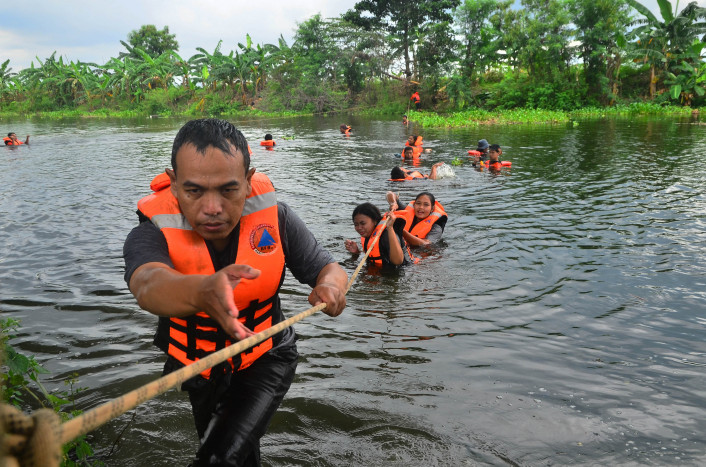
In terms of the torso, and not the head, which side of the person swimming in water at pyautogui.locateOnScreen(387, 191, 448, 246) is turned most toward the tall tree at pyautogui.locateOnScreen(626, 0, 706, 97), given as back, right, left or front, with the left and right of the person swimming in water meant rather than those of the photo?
back

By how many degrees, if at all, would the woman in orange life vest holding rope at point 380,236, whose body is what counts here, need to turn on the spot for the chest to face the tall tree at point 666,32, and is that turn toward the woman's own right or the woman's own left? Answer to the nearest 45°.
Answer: approximately 180°

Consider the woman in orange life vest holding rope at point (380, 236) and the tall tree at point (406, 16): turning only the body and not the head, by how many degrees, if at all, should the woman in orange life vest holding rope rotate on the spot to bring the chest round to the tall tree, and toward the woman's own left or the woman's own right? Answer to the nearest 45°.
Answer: approximately 135° to the woman's own right

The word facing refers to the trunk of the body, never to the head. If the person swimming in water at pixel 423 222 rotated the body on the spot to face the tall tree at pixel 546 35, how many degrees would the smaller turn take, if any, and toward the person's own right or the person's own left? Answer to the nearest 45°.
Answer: approximately 135° to the person's own right

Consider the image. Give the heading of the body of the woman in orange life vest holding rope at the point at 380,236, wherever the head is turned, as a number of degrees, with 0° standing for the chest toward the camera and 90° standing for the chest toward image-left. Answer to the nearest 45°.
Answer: approximately 45°

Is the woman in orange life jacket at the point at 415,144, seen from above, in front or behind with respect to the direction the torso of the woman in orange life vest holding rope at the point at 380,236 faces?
behind

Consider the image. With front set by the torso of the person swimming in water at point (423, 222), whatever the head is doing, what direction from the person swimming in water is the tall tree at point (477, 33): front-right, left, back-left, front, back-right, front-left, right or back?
back-right

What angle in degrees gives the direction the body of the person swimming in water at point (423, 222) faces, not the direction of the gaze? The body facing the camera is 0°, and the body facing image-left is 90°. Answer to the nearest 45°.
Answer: approximately 45°

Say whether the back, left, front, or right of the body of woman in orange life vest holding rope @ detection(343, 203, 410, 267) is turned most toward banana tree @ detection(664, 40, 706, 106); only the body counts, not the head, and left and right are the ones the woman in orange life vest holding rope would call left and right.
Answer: back

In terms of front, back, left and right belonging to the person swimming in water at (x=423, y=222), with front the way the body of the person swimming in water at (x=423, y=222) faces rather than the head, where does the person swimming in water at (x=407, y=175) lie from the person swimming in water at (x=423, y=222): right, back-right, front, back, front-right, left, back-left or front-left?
back-right
